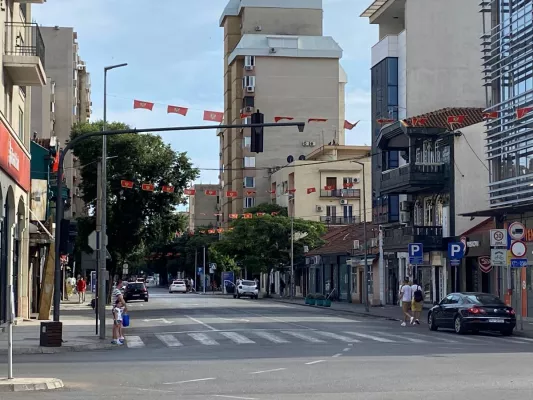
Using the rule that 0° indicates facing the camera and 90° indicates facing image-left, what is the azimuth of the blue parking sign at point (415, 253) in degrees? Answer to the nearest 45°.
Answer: approximately 0°

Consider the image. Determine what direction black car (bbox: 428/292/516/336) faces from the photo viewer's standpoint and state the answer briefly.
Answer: facing away from the viewer and to the left of the viewer

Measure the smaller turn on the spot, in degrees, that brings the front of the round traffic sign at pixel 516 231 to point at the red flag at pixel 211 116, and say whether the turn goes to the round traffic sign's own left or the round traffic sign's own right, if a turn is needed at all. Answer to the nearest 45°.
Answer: approximately 90° to the round traffic sign's own right
